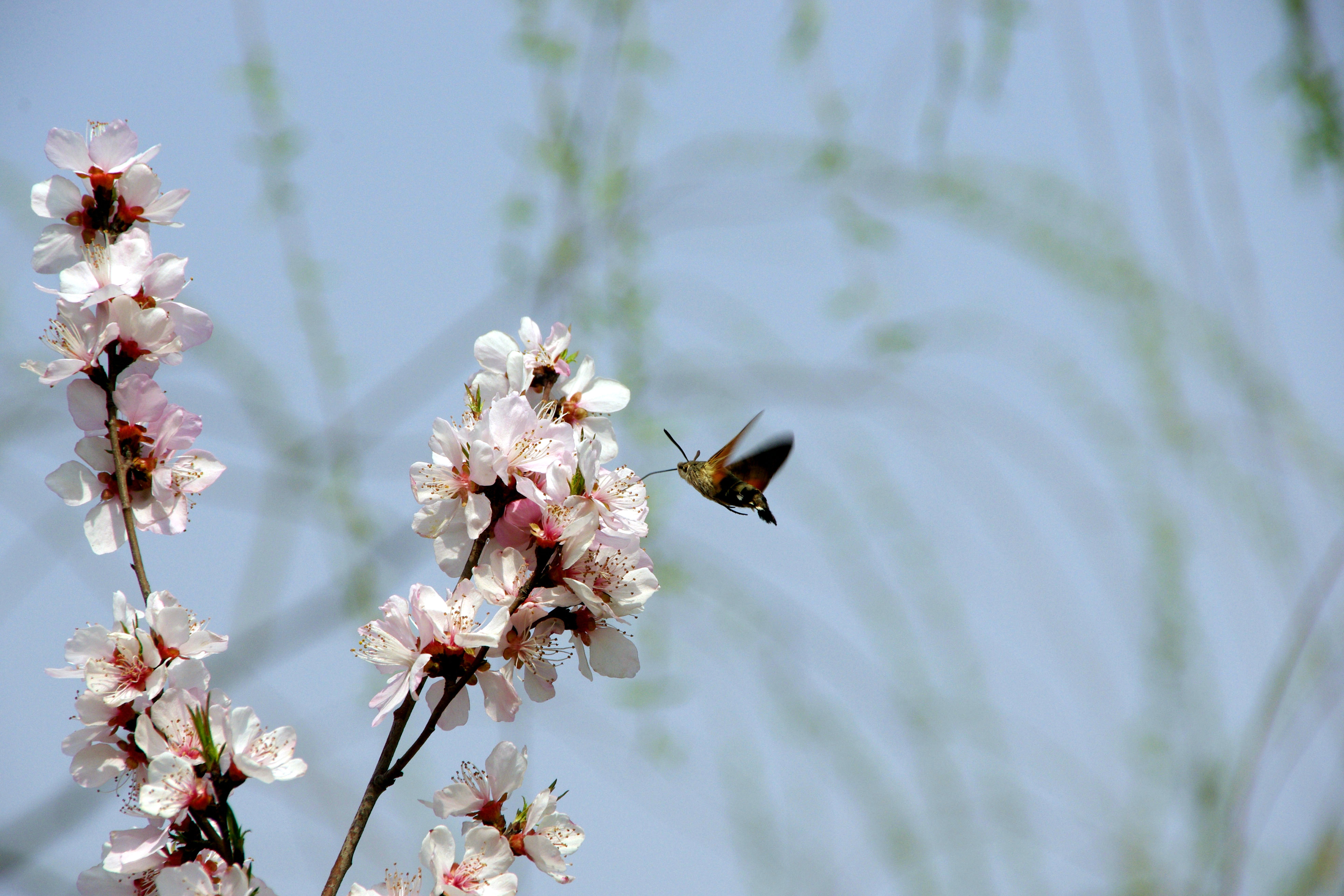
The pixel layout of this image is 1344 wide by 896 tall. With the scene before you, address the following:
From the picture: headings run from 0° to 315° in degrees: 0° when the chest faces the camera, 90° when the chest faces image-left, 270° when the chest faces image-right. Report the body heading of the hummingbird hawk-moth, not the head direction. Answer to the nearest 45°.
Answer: approximately 90°

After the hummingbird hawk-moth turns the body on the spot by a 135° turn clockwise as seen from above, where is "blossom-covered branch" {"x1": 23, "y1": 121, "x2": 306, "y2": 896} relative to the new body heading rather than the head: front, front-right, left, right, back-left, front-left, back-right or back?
back
